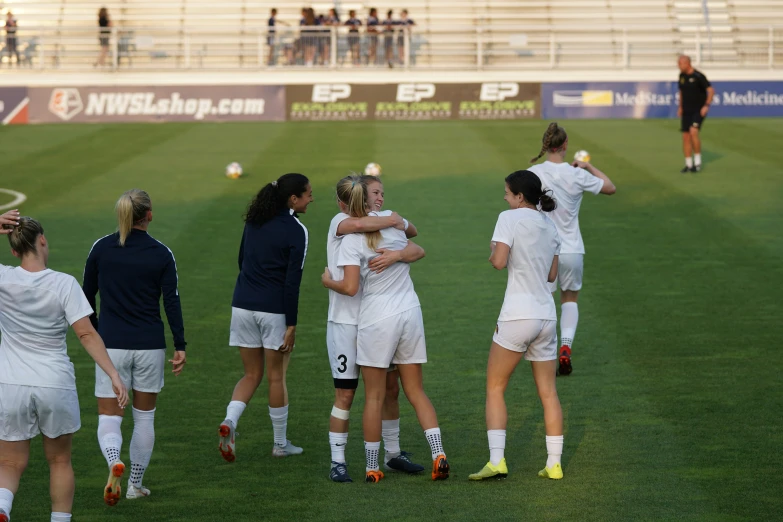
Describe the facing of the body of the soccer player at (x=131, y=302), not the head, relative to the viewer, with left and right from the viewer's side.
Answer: facing away from the viewer

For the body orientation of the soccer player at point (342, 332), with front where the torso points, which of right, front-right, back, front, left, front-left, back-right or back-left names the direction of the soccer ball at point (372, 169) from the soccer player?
back-left

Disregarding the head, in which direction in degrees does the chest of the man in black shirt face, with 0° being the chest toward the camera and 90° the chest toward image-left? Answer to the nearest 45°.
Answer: approximately 45°

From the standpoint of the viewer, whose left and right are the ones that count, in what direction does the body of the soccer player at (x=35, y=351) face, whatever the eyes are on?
facing away from the viewer

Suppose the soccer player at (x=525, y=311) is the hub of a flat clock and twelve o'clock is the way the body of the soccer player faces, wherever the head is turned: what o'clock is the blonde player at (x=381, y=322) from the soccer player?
The blonde player is roughly at 10 o'clock from the soccer player.

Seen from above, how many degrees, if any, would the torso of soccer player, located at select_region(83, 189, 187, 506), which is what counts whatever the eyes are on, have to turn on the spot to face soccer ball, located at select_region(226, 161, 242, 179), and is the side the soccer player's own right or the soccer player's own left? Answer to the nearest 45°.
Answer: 0° — they already face it

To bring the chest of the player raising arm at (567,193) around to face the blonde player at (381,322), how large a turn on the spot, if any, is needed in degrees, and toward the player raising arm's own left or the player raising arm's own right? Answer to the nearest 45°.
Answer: approximately 180°

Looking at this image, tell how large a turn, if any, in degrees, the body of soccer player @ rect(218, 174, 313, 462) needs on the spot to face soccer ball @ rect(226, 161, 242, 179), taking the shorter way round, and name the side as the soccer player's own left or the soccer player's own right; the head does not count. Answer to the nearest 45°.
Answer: approximately 45° to the soccer player's own left

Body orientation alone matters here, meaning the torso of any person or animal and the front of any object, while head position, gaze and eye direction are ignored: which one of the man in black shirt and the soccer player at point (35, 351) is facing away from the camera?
the soccer player

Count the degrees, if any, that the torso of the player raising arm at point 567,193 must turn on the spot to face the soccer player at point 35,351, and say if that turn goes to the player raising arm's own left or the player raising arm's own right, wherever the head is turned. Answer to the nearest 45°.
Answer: approximately 135° to the player raising arm's own left
